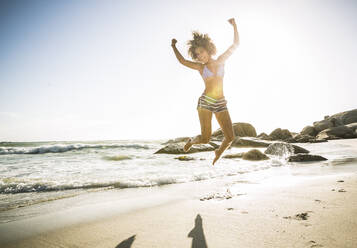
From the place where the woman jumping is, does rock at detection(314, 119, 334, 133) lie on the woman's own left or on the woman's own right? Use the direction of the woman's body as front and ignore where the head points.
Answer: on the woman's own left

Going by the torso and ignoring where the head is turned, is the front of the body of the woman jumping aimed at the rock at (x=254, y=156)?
no

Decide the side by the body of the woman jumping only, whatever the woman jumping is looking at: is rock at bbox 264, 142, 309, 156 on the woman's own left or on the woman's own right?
on the woman's own left

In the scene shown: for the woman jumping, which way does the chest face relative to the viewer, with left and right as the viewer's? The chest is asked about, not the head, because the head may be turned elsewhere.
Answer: facing the viewer and to the right of the viewer

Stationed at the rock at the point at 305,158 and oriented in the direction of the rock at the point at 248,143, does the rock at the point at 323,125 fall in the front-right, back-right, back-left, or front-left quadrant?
front-right

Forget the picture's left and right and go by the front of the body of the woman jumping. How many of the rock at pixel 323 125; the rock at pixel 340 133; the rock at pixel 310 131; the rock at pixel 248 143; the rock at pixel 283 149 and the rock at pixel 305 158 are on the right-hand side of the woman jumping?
0

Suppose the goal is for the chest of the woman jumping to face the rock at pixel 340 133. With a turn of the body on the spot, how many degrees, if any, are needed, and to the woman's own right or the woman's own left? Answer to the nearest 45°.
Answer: approximately 90° to the woman's own left

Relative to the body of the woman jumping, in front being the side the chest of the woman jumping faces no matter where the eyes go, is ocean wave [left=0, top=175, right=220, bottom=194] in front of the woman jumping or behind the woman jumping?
behind

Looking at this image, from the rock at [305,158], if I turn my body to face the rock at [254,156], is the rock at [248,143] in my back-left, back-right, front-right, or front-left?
front-right

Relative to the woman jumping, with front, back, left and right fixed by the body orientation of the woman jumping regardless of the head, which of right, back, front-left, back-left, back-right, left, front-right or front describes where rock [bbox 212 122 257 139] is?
back-left

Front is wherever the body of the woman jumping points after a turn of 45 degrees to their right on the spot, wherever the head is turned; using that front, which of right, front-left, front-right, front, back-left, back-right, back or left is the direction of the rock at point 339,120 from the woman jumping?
back-left

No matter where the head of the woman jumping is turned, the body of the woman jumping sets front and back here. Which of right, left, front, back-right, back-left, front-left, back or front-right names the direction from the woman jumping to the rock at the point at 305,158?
left

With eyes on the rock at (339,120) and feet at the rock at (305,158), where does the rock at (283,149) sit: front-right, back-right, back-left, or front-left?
front-left
